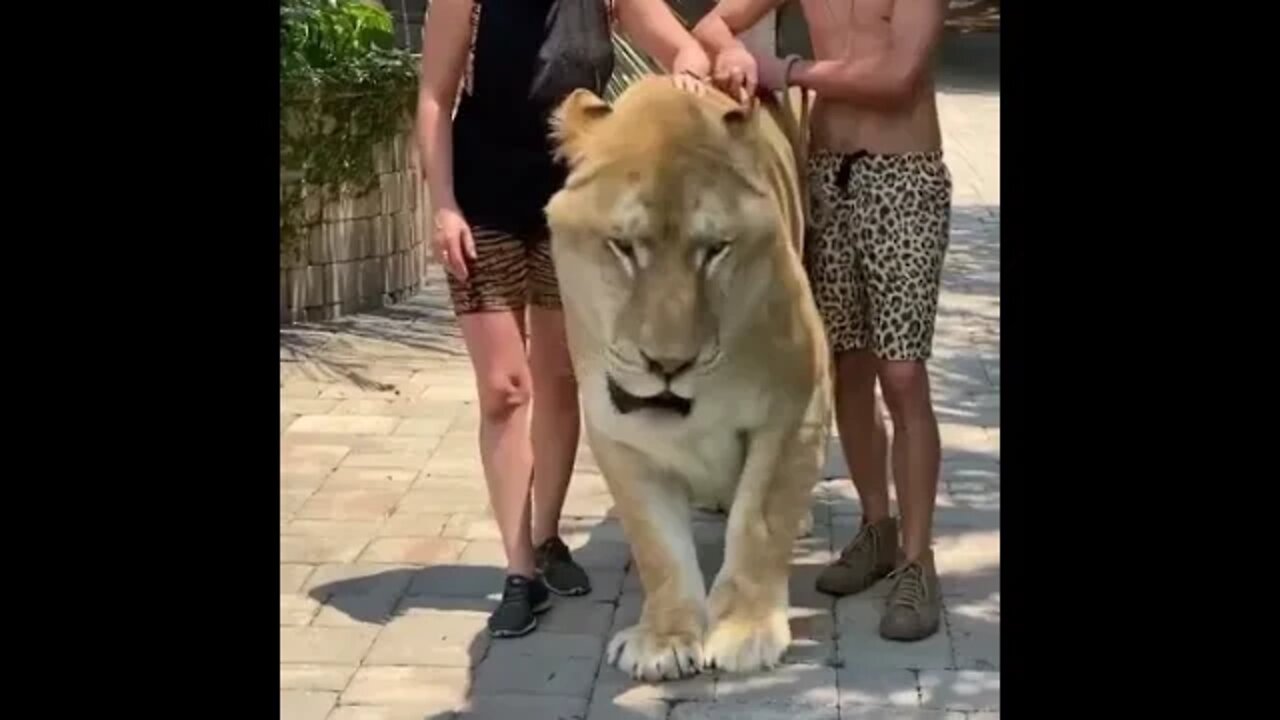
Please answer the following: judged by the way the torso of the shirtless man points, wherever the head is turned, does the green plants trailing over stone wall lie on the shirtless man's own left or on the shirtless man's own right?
on the shirtless man's own right

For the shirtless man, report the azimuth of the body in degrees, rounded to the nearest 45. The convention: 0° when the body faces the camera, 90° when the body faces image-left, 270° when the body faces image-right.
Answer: approximately 45°
